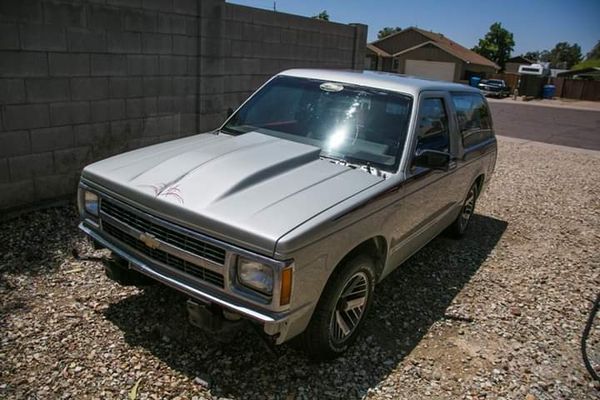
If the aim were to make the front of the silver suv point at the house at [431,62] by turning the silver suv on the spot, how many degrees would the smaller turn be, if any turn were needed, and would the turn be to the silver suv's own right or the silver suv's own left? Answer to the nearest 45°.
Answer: approximately 135° to the silver suv's own right

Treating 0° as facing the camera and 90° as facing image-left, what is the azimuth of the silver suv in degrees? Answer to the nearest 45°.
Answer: approximately 45°

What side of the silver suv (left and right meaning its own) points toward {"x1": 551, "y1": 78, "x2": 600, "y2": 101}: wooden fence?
back

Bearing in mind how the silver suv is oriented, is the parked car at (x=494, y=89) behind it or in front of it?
behind

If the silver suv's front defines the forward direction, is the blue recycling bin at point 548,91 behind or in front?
behind

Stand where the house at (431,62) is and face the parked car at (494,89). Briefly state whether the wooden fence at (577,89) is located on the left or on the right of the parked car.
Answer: left
